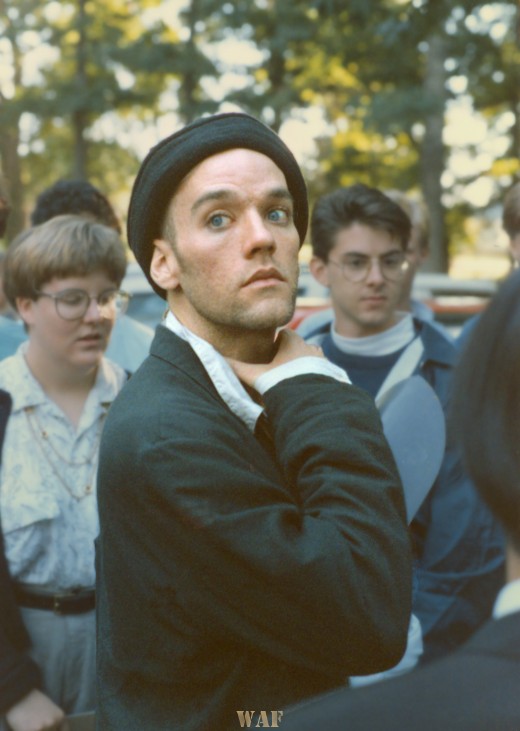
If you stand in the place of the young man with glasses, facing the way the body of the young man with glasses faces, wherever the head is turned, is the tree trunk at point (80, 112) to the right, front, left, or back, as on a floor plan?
back

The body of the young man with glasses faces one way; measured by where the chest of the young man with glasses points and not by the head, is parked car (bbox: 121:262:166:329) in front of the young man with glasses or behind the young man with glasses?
behind

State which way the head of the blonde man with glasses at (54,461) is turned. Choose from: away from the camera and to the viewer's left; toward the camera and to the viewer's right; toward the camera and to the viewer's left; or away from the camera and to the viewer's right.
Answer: toward the camera and to the viewer's right

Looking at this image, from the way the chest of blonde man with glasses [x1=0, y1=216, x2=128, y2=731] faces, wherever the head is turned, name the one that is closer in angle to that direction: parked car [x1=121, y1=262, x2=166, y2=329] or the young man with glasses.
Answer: the young man with glasses

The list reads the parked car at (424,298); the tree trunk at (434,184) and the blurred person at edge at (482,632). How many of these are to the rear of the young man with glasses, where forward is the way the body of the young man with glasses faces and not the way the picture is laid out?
2

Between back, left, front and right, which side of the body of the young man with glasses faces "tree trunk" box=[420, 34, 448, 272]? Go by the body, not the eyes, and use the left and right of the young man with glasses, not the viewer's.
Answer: back

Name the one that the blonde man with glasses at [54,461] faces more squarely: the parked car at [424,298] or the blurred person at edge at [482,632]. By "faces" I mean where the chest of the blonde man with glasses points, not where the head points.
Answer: the blurred person at edge

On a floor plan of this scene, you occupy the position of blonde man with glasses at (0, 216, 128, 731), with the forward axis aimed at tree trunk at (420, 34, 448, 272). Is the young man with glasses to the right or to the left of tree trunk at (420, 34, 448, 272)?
right

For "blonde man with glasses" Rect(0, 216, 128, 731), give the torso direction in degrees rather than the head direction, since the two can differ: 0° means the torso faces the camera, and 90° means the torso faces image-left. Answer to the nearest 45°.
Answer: approximately 315°
